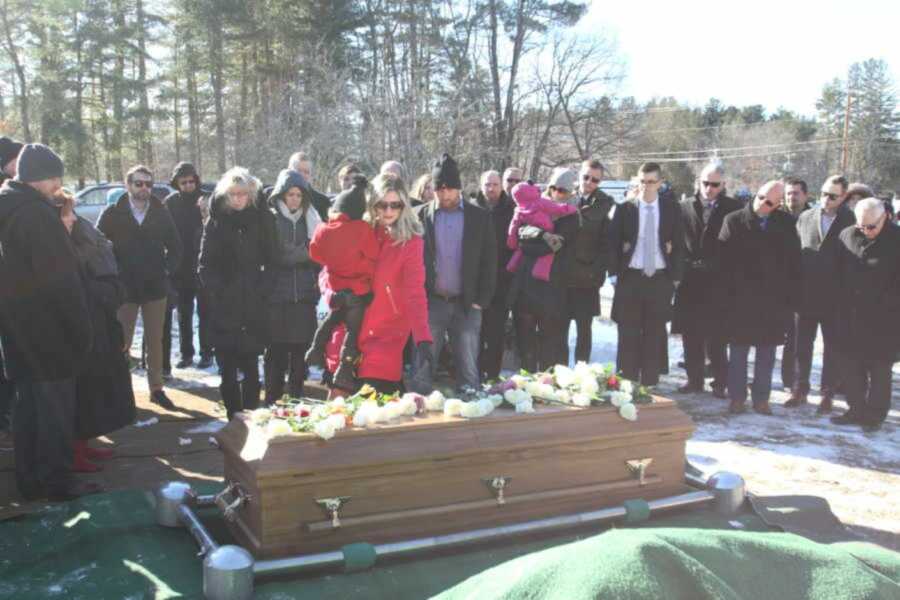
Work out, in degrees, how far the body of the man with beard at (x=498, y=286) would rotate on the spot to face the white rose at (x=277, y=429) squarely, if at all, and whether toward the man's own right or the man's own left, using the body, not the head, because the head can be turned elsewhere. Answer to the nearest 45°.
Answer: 0° — they already face it

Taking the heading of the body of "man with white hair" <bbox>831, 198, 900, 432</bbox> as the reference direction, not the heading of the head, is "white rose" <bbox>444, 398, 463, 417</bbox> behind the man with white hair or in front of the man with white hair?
in front

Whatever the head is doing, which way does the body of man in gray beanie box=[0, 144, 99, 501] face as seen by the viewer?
to the viewer's right

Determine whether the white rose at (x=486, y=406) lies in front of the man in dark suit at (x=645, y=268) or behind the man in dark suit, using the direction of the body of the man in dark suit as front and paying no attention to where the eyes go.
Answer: in front

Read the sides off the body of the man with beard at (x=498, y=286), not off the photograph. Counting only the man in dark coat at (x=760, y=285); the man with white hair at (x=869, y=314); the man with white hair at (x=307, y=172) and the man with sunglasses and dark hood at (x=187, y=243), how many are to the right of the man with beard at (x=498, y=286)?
2

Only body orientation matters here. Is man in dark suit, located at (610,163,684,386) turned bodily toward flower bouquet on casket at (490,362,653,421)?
yes

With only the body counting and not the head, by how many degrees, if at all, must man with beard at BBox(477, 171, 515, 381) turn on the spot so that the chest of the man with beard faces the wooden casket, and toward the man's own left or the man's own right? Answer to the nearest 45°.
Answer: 0° — they already face it

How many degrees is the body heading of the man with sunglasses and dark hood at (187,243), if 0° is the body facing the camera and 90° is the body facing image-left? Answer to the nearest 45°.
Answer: approximately 0°

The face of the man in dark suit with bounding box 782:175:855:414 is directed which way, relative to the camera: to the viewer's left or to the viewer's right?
to the viewer's left

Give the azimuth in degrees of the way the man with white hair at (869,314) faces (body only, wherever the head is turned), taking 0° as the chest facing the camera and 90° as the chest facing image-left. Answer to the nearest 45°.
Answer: approximately 45°

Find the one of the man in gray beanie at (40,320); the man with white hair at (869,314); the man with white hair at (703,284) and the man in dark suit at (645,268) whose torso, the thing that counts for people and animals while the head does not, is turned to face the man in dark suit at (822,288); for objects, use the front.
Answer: the man in gray beanie
